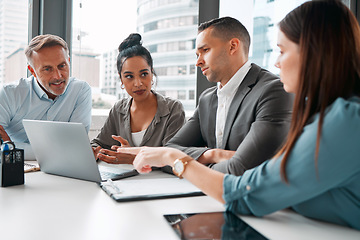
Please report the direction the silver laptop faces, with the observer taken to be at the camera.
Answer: facing away from the viewer and to the right of the viewer

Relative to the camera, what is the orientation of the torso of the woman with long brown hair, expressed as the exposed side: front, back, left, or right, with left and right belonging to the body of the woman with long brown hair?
left

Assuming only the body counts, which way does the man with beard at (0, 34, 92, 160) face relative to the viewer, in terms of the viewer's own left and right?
facing the viewer and to the right of the viewer

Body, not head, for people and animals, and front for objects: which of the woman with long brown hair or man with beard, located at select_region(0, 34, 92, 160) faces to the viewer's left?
the woman with long brown hair

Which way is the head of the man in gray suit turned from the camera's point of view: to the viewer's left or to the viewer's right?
to the viewer's left

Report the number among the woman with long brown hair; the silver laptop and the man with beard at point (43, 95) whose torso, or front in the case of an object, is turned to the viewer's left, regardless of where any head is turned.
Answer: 1

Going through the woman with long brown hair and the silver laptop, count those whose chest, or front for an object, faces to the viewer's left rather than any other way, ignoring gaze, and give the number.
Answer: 1

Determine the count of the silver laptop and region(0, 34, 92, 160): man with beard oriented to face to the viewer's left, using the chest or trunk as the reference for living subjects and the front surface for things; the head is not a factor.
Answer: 0

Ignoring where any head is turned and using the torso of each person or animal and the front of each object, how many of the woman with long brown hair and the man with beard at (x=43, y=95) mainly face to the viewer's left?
1

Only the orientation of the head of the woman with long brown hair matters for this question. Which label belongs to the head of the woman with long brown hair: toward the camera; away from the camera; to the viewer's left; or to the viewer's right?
to the viewer's left
